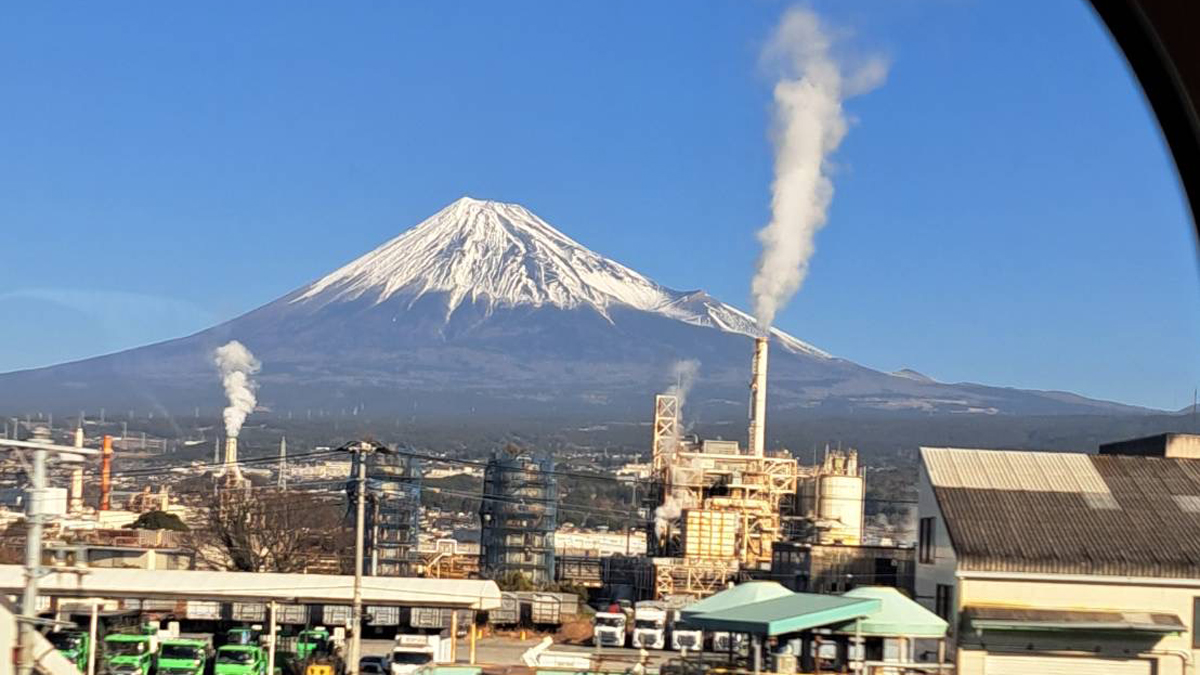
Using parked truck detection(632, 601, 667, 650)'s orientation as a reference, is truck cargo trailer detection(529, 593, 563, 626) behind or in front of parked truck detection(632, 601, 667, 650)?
behind

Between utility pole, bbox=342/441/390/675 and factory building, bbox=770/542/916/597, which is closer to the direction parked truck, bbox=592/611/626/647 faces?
the utility pole

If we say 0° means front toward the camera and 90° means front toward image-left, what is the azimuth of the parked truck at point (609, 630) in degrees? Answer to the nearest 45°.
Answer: approximately 0°

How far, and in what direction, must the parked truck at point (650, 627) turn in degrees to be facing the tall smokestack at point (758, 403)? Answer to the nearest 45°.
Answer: approximately 180°

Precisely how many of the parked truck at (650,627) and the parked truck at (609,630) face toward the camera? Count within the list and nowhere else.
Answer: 2

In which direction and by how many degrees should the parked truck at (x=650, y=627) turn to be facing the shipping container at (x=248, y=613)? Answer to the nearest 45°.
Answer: approximately 90° to its right

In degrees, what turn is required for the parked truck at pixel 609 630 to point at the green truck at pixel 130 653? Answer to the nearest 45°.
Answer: approximately 45° to its right

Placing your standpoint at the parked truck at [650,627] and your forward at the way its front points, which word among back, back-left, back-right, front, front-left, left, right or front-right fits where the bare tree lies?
back-right

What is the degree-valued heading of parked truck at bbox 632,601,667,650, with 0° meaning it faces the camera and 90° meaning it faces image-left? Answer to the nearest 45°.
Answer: approximately 0°
